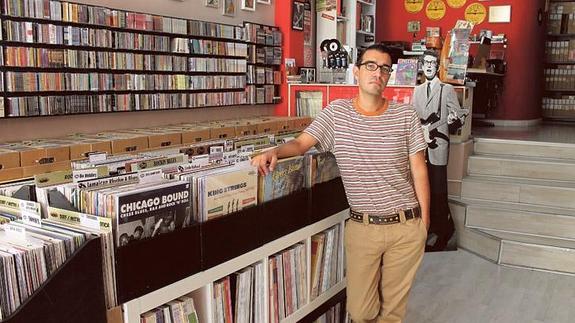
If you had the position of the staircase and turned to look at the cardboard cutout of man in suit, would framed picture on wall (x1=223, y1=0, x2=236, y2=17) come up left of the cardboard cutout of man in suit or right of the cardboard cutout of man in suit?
right

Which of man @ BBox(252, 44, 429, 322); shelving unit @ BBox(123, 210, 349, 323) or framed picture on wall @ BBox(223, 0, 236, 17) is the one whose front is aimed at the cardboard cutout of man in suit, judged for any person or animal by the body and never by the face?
the framed picture on wall

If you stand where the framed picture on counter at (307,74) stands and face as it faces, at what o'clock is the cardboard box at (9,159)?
The cardboard box is roughly at 1 o'clock from the framed picture on counter.

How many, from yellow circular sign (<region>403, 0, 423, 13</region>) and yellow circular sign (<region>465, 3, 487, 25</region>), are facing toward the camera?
2

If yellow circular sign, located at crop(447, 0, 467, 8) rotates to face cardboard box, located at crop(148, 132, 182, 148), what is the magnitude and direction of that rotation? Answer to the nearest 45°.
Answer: approximately 45° to its right

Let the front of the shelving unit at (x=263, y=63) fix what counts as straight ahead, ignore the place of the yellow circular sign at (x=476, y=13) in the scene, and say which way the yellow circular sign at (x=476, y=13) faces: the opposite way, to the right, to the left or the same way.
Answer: to the right

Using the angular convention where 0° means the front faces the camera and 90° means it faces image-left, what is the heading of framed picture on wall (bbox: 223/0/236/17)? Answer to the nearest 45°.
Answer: approximately 315°

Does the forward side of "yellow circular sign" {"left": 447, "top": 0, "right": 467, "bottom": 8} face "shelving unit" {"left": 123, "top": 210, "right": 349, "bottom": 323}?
yes

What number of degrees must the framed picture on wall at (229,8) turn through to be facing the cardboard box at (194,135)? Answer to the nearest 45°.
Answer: approximately 45° to its right

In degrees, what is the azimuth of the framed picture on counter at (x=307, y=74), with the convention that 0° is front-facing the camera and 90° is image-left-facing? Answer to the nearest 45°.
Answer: approximately 0°
